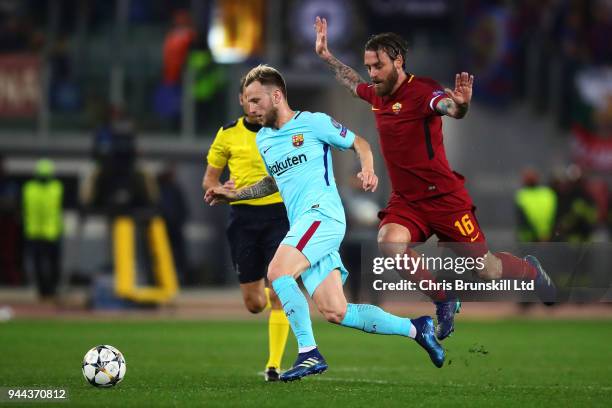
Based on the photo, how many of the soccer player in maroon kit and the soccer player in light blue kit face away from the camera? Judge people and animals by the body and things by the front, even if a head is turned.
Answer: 0

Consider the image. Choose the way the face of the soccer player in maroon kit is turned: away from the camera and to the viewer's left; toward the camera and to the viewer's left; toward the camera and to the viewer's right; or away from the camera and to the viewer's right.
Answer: toward the camera and to the viewer's left

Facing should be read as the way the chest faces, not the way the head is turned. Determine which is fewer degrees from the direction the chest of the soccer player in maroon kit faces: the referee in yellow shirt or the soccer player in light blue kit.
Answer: the soccer player in light blue kit

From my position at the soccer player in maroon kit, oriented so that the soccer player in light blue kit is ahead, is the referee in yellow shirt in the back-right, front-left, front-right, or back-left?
front-right

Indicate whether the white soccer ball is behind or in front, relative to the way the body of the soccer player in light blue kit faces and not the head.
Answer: in front

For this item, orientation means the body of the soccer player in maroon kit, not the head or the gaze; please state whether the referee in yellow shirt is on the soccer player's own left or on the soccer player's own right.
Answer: on the soccer player's own right

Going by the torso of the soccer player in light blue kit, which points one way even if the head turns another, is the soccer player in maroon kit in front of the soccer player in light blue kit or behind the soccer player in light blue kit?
behind

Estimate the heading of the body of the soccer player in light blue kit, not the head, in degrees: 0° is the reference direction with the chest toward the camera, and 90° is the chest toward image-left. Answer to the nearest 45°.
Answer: approximately 45°

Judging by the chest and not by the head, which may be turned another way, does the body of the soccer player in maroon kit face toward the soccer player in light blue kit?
yes

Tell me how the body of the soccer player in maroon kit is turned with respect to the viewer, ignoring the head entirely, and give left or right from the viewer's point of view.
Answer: facing the viewer and to the left of the viewer

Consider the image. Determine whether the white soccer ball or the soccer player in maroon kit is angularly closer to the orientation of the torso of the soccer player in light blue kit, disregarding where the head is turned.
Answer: the white soccer ball

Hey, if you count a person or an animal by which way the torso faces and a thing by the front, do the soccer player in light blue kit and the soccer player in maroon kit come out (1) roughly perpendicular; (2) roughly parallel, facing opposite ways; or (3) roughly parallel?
roughly parallel
